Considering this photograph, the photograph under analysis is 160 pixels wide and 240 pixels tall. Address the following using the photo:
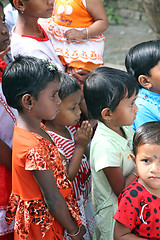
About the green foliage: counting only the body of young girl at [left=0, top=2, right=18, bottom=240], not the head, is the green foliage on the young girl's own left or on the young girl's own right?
on the young girl's own left

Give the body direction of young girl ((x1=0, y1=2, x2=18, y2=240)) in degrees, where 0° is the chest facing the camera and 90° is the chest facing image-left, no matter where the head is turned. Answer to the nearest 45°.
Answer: approximately 270°
